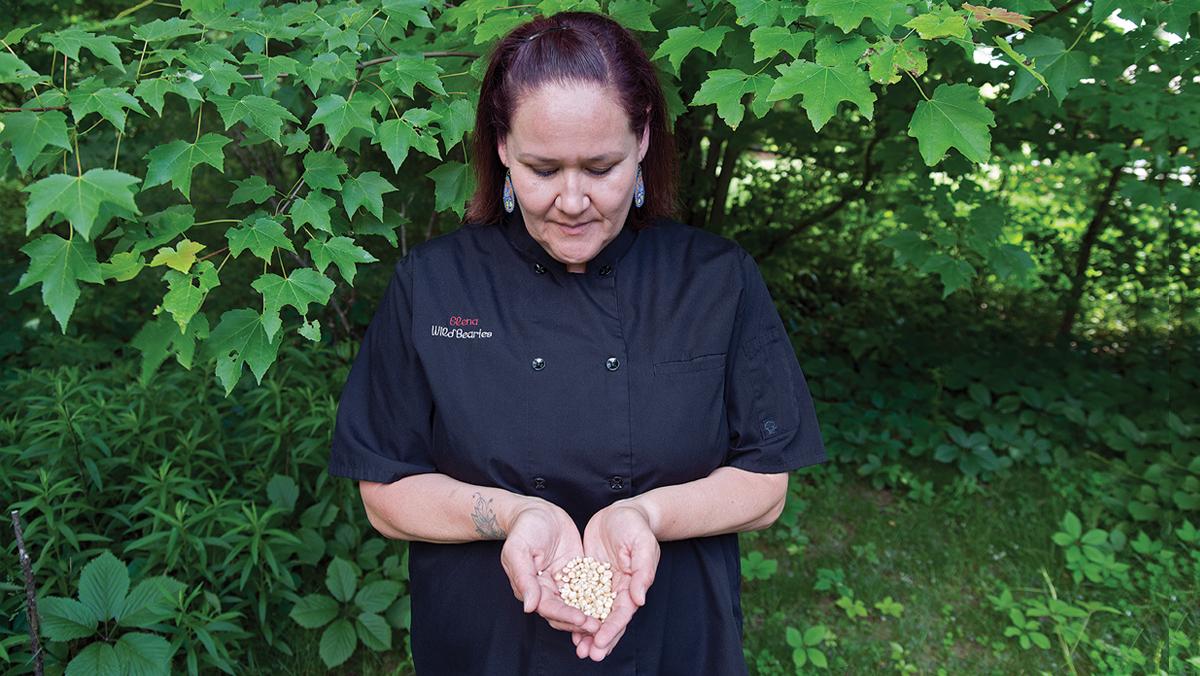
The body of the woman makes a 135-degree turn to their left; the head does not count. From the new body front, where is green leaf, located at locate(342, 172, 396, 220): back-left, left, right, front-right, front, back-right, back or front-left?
left

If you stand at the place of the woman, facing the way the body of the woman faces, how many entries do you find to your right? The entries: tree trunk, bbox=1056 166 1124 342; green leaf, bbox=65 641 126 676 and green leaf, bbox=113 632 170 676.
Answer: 2

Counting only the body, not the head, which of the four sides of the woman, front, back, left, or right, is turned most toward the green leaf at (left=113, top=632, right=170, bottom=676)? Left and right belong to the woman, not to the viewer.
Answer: right

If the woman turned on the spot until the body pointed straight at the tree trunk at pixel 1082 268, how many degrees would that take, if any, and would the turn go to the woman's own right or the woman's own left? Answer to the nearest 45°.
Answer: approximately 135° to the woman's own left

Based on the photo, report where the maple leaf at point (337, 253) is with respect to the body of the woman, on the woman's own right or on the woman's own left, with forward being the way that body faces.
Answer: on the woman's own right

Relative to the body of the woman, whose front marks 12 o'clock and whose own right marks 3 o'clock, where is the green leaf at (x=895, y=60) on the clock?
The green leaf is roughly at 8 o'clock from the woman.

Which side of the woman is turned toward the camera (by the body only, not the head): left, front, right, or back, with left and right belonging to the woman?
front

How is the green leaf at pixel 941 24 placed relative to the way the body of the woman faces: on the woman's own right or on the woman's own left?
on the woman's own left

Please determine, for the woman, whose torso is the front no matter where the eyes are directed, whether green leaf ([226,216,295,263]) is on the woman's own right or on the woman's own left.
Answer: on the woman's own right

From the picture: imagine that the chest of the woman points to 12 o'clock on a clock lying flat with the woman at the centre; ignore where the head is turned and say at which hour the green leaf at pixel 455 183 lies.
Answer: The green leaf is roughly at 5 o'clock from the woman.

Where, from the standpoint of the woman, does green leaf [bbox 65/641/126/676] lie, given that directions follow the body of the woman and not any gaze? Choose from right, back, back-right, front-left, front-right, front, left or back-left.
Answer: right

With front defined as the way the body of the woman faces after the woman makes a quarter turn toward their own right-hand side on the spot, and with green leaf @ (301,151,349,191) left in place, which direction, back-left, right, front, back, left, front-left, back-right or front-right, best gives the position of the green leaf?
front-right
